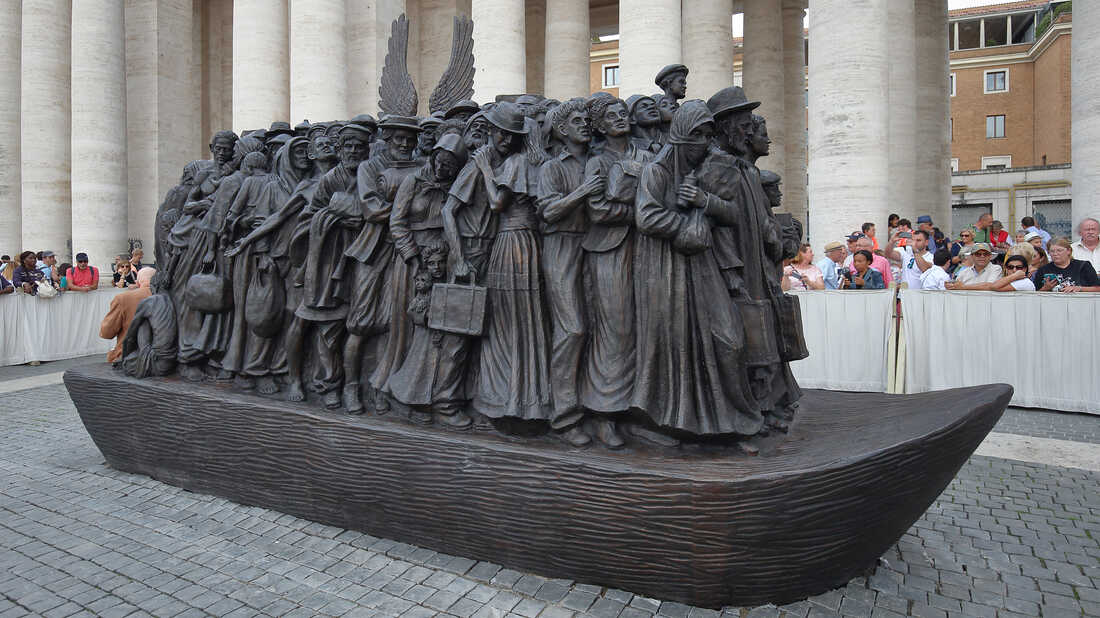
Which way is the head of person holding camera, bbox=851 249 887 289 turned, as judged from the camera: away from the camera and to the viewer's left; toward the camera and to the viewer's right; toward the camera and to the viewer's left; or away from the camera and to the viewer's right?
toward the camera and to the viewer's left

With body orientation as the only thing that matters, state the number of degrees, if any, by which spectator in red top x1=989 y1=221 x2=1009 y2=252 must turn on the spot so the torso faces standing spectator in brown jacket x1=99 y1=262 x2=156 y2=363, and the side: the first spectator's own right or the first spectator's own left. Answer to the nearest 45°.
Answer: approximately 45° to the first spectator's own right

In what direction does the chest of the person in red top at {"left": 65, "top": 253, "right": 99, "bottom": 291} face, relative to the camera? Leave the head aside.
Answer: toward the camera

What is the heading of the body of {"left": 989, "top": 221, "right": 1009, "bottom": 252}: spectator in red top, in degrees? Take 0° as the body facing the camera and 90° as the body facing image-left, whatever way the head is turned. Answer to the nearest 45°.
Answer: approximately 0°

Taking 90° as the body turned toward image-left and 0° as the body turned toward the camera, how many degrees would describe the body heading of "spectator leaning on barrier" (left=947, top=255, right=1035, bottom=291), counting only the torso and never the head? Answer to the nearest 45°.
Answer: approximately 45°

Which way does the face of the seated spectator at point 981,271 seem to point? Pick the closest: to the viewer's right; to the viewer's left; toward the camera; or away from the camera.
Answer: toward the camera

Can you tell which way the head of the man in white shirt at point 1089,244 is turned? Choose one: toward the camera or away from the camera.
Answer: toward the camera

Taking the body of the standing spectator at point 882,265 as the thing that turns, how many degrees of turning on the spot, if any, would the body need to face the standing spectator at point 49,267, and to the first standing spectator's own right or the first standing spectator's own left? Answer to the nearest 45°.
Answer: approximately 45° to the first standing spectator's own right

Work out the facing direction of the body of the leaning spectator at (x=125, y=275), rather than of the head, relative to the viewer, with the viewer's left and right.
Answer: facing the viewer

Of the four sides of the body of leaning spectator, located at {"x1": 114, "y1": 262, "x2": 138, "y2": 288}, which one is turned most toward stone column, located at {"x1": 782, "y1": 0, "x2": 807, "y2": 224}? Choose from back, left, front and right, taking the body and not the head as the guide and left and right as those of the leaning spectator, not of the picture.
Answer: left

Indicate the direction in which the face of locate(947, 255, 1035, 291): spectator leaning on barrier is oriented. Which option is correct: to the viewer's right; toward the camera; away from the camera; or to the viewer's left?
toward the camera

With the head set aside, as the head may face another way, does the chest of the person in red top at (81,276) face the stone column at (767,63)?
no

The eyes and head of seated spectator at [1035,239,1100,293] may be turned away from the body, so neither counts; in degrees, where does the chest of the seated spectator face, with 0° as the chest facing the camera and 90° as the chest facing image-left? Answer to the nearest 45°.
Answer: approximately 45°

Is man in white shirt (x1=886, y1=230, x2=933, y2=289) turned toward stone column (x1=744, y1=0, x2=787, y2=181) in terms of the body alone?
no

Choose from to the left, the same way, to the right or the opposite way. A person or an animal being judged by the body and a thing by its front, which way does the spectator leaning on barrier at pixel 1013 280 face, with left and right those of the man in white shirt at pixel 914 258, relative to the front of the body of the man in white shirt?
the same way
